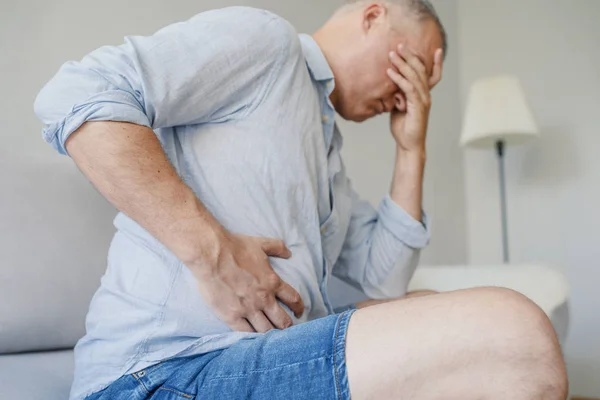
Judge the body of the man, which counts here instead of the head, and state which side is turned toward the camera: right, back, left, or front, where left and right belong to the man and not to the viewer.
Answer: right

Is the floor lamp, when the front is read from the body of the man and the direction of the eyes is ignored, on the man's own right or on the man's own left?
on the man's own left
